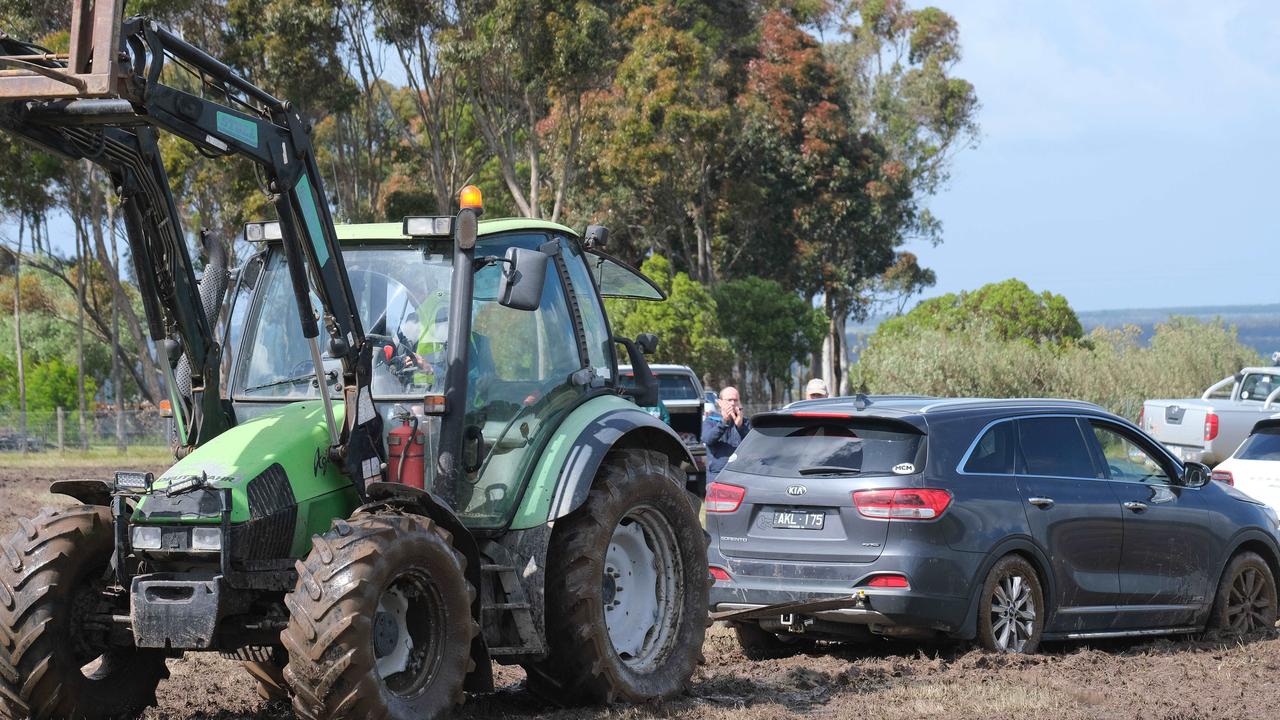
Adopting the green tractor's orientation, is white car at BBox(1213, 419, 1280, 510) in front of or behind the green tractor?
behind

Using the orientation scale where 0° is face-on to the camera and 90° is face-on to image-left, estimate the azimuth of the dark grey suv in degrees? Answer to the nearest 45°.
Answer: approximately 225°

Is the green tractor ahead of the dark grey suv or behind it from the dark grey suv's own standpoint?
behind

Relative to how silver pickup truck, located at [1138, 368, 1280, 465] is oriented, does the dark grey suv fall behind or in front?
behind

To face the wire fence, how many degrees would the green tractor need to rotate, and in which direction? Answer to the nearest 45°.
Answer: approximately 135° to its right

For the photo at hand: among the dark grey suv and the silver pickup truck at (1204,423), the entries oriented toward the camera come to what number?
0

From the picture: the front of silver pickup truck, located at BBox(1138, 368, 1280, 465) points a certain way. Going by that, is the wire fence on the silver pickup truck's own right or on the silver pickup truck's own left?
on the silver pickup truck's own left

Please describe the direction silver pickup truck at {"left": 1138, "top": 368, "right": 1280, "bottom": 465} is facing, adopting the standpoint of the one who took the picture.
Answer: facing away from the viewer and to the right of the viewer

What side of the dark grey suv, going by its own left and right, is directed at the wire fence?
left

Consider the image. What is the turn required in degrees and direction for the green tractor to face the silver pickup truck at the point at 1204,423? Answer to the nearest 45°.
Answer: approximately 180°

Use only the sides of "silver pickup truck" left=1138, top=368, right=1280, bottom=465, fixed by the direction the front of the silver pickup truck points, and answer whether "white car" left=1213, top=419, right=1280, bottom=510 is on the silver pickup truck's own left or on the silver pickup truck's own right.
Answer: on the silver pickup truck's own right
